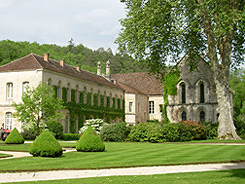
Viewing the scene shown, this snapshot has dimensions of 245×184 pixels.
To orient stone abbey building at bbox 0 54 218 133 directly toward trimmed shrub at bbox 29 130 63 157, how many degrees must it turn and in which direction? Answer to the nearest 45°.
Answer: approximately 45° to its right

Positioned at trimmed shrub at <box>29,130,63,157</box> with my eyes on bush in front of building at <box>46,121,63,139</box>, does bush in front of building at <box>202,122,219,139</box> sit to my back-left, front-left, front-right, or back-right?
front-right

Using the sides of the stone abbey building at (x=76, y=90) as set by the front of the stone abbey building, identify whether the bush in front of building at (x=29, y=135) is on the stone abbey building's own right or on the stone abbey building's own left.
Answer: on the stone abbey building's own right

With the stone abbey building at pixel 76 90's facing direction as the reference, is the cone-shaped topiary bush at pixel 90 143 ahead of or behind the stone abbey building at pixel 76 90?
ahead

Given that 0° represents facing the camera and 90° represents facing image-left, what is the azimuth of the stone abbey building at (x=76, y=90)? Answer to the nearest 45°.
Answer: approximately 315°

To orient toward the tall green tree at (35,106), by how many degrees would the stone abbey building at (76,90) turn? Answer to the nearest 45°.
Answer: approximately 45° to its right
